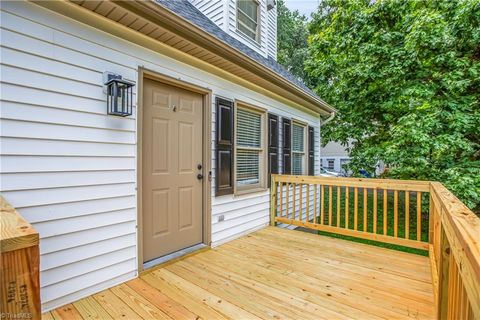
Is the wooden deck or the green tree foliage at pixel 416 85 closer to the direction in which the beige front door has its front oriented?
the wooden deck

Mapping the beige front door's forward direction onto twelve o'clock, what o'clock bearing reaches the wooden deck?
The wooden deck is roughly at 12 o'clock from the beige front door.

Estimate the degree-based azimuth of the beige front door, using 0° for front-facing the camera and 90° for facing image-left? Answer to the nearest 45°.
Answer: approximately 315°

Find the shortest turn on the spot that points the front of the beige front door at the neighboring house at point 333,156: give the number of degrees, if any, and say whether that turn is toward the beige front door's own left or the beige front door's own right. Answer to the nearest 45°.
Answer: approximately 90° to the beige front door's own left

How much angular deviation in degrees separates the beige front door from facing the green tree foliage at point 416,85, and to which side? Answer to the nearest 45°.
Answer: approximately 45° to its left

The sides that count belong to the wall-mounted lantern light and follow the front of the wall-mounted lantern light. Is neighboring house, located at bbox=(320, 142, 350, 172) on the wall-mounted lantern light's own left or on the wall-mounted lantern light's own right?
on the wall-mounted lantern light's own left

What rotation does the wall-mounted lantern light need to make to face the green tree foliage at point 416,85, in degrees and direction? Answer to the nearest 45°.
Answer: approximately 45° to its left

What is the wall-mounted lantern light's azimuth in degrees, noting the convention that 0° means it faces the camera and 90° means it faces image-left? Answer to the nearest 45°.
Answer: approximately 315°
